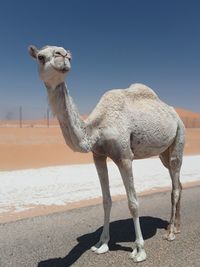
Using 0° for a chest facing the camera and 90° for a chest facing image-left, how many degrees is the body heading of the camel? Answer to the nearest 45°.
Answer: approximately 45°
